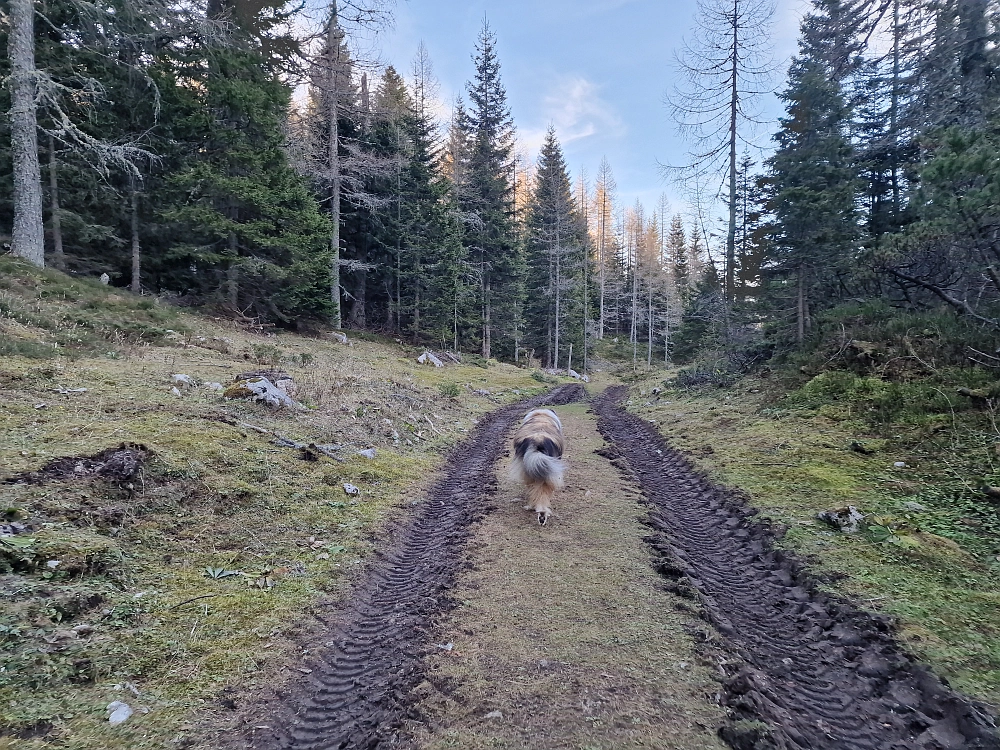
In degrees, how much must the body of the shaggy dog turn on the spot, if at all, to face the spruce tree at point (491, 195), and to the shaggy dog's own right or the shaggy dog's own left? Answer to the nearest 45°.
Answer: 0° — it already faces it

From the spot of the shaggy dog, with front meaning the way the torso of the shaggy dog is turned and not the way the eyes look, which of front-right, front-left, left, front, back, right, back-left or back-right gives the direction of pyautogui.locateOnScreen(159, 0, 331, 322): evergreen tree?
front-left

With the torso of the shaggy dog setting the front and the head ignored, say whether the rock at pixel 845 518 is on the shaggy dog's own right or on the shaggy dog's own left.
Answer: on the shaggy dog's own right

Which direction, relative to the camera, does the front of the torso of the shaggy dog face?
away from the camera

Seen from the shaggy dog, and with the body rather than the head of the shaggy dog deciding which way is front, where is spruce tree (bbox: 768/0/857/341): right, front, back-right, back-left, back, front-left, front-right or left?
front-right

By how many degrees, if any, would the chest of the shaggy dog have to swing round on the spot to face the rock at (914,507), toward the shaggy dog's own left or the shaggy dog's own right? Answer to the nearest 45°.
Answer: approximately 90° to the shaggy dog's own right

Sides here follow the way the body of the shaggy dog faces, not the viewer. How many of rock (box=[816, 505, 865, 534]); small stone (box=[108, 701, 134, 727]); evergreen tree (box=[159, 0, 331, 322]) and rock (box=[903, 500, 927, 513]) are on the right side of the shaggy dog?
2

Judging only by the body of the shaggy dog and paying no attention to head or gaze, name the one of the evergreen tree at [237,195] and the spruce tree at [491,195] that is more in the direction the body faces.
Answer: the spruce tree

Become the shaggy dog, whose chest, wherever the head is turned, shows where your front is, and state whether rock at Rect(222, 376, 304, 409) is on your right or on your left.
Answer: on your left

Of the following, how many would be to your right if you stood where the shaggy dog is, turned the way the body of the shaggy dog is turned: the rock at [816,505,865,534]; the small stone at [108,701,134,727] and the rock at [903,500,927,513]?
2

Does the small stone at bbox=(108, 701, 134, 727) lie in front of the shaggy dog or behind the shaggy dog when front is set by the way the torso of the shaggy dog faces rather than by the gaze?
behind

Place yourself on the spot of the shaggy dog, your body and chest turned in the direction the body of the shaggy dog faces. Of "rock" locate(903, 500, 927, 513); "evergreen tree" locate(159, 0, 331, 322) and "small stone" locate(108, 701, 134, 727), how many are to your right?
1

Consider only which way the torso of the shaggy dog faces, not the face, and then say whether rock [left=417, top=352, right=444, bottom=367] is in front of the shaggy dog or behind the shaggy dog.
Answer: in front
